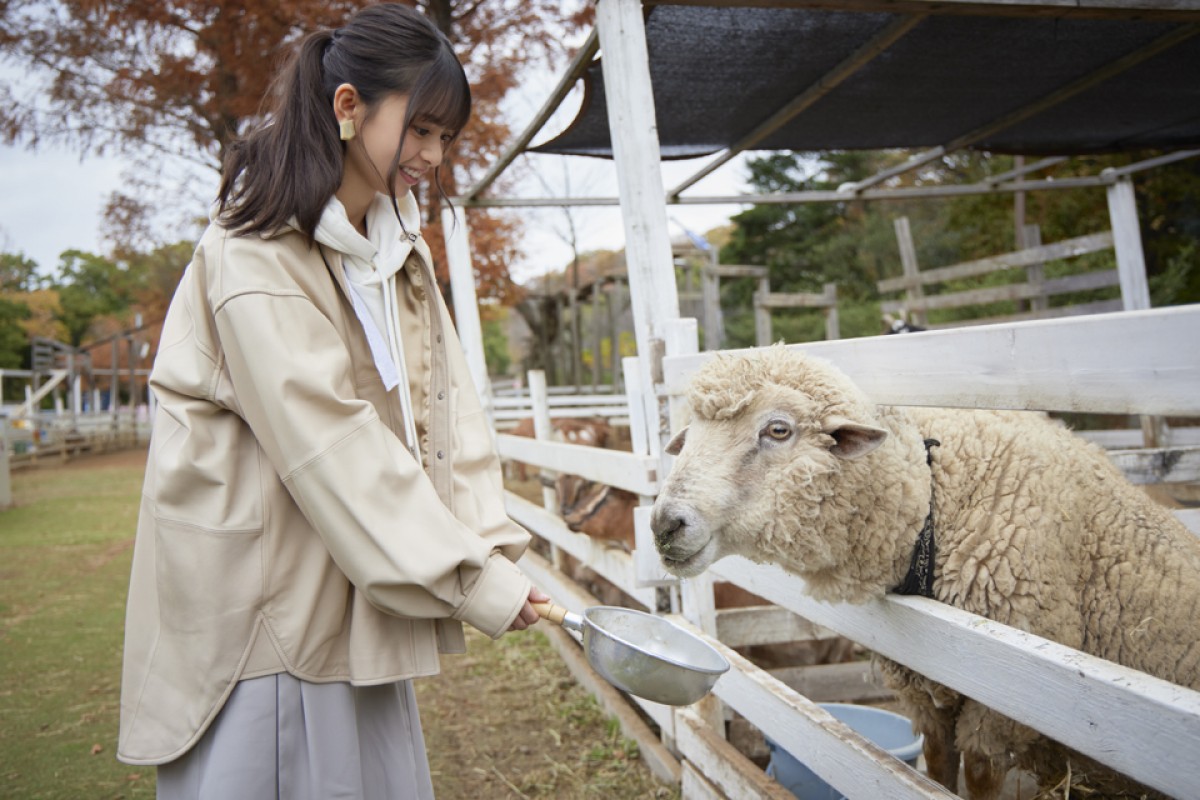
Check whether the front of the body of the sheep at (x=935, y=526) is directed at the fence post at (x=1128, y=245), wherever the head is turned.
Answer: no

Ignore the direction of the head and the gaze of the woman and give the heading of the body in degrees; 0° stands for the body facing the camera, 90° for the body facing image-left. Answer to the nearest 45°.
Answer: approximately 315°

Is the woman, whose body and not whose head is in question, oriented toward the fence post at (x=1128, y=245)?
no

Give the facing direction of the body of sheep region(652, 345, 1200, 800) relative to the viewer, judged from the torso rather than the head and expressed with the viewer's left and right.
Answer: facing the viewer and to the left of the viewer

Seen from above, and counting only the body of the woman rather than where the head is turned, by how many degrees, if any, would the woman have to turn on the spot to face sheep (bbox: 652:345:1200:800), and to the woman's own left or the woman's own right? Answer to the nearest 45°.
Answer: approximately 45° to the woman's own left

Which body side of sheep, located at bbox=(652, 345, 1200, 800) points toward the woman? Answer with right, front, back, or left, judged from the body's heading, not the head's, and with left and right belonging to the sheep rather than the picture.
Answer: front

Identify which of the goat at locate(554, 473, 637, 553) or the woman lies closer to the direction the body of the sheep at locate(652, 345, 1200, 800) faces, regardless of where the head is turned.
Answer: the woman
